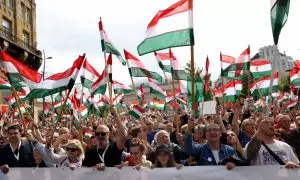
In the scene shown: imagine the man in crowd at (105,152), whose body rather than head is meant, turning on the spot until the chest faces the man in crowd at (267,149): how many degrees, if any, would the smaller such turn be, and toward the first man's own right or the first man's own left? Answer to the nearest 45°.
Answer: approximately 90° to the first man's own left

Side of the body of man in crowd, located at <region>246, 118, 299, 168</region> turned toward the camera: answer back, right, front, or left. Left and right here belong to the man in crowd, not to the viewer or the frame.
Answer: front

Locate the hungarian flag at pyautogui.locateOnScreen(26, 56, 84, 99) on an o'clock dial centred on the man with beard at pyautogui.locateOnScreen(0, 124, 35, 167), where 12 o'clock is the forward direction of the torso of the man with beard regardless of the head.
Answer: The hungarian flag is roughly at 7 o'clock from the man with beard.

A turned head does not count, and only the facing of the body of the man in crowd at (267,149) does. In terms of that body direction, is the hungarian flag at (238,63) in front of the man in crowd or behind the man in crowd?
behind

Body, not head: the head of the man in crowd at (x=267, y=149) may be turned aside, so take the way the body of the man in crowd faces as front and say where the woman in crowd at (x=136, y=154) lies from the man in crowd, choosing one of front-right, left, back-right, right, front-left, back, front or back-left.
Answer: right

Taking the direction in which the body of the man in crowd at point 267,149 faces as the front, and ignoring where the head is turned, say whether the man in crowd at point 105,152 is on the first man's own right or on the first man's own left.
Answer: on the first man's own right

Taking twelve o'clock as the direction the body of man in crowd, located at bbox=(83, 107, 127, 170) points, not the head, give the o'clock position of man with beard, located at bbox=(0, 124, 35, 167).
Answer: The man with beard is roughly at 4 o'clock from the man in crowd.

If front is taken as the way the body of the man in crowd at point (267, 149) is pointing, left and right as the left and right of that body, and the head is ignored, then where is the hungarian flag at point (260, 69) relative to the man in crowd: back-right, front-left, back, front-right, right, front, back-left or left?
back

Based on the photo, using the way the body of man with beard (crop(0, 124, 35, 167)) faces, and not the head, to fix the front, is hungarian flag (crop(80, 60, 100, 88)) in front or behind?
behind

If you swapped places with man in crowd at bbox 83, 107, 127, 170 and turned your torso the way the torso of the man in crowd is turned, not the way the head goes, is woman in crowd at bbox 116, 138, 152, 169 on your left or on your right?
on your left

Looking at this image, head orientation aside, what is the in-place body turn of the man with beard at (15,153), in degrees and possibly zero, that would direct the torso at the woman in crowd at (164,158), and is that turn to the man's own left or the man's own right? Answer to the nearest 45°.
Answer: approximately 45° to the man's own left

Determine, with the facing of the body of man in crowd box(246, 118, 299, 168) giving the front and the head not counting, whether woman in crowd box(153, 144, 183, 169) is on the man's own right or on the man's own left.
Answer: on the man's own right

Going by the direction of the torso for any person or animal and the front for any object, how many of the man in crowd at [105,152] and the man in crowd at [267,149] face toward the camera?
2

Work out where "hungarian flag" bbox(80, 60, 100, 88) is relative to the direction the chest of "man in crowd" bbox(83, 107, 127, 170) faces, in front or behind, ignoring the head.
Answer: behind

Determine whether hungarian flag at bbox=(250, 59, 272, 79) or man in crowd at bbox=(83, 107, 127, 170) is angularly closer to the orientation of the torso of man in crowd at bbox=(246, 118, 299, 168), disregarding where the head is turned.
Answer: the man in crowd
